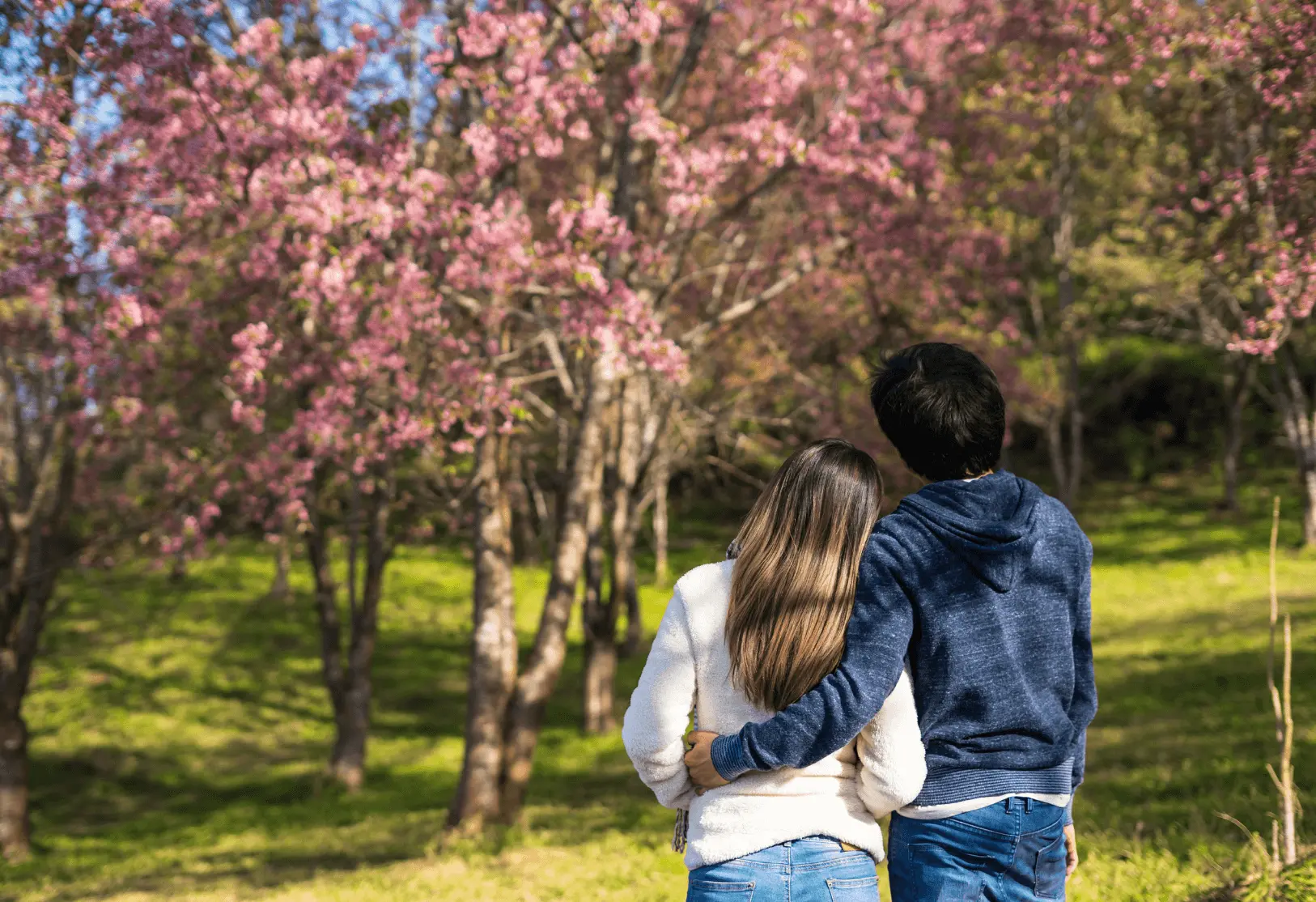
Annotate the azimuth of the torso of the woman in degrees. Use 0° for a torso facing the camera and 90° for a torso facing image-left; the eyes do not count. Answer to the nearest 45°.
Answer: approximately 180°

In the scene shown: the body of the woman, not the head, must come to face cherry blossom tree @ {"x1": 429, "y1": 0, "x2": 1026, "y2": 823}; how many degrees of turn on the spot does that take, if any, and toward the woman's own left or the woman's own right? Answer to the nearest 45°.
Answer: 0° — they already face it

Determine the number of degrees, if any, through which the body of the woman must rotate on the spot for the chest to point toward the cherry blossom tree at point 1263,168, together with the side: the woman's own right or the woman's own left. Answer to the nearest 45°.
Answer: approximately 45° to the woman's own right

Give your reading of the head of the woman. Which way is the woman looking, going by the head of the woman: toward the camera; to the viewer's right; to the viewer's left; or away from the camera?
away from the camera
